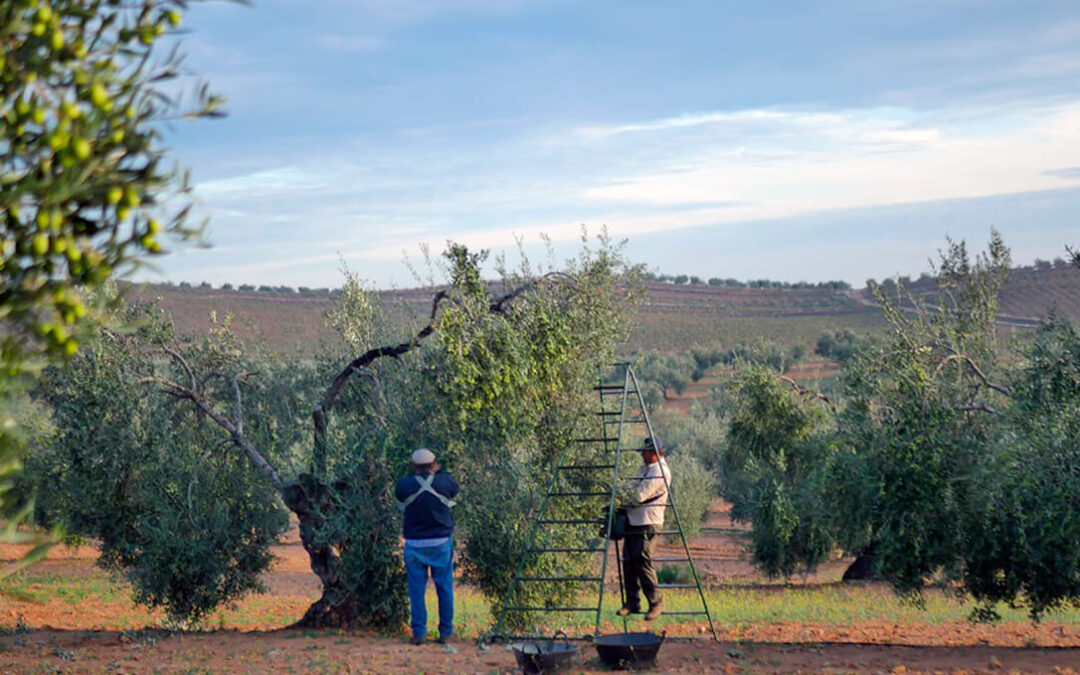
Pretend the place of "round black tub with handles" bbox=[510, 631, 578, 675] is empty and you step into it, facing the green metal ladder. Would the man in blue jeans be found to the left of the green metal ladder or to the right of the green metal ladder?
left

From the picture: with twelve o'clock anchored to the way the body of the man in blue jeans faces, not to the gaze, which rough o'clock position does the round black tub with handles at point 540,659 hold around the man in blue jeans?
The round black tub with handles is roughly at 5 o'clock from the man in blue jeans.

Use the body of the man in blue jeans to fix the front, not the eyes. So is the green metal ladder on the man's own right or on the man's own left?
on the man's own right

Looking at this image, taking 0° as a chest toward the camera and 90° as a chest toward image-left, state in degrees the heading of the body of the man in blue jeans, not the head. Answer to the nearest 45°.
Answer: approximately 180°

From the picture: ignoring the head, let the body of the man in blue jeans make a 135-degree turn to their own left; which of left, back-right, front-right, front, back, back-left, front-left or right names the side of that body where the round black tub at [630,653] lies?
left

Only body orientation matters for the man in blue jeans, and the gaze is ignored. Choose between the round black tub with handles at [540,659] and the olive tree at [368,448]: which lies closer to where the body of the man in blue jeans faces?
the olive tree

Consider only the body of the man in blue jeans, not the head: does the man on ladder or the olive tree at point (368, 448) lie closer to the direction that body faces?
the olive tree

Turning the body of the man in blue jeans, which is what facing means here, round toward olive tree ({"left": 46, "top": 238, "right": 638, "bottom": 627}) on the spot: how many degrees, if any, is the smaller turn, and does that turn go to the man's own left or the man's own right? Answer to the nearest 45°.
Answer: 0° — they already face it
